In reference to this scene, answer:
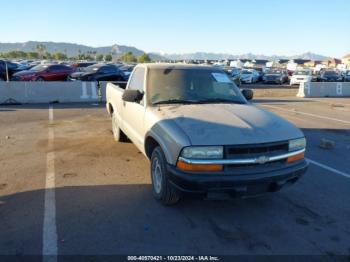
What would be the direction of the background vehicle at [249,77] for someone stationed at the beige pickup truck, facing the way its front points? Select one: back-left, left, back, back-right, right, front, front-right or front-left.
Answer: back-left

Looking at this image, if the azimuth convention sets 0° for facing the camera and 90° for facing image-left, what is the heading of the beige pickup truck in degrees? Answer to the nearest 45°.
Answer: approximately 315°

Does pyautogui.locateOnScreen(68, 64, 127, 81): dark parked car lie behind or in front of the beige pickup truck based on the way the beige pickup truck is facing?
behind
